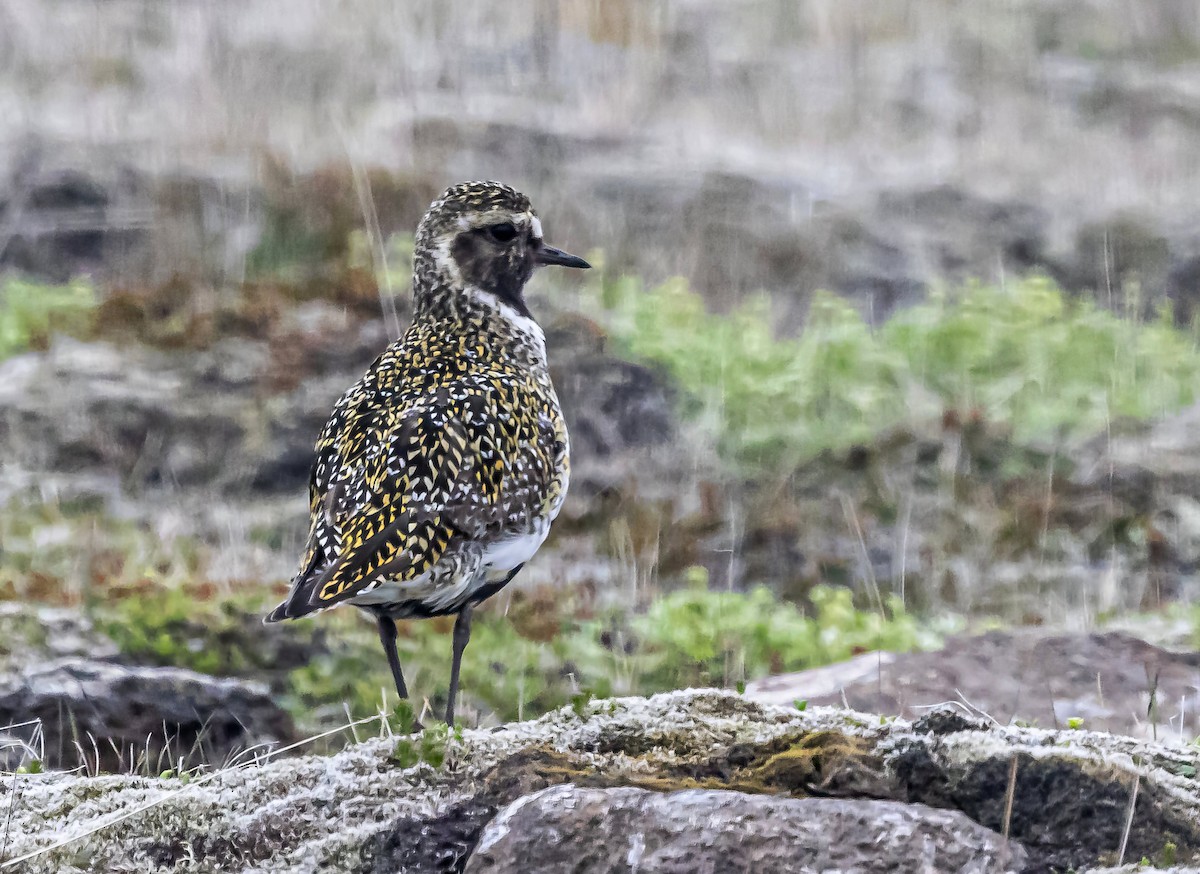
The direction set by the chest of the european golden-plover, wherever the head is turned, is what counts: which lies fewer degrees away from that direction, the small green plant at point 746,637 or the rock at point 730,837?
the small green plant

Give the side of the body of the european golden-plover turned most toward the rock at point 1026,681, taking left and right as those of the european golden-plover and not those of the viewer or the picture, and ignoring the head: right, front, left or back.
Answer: front

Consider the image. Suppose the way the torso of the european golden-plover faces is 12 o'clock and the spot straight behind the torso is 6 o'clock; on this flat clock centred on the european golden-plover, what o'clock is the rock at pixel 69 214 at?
The rock is roughly at 10 o'clock from the european golden-plover.

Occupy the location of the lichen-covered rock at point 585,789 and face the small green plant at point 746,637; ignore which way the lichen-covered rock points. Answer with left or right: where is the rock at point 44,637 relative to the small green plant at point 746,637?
left

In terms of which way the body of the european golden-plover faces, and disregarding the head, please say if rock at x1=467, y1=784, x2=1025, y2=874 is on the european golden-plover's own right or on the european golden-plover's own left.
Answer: on the european golden-plover's own right

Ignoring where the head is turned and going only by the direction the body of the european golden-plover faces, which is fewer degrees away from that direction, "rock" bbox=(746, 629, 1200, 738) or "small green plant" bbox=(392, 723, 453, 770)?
the rock

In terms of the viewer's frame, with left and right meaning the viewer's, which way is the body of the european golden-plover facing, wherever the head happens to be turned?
facing away from the viewer and to the right of the viewer

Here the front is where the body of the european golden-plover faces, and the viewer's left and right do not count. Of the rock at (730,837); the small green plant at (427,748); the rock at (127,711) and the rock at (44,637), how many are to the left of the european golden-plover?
2

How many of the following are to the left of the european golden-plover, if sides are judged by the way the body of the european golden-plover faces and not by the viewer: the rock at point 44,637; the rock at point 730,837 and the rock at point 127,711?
2

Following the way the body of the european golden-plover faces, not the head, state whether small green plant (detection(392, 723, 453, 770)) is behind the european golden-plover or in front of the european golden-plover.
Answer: behind

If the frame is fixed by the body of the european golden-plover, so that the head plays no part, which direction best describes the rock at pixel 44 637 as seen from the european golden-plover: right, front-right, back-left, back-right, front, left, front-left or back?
left

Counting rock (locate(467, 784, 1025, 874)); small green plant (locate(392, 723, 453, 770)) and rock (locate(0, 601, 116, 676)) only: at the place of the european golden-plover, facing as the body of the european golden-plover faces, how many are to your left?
1

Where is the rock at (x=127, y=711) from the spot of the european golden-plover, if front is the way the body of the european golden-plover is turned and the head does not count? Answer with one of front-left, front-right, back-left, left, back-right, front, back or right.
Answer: left
